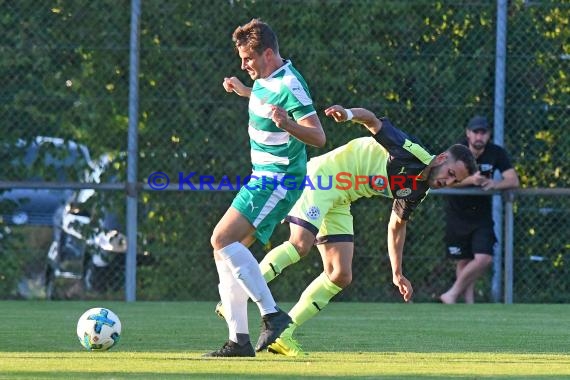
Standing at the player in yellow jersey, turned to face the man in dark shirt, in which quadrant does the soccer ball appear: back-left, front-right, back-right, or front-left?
back-left

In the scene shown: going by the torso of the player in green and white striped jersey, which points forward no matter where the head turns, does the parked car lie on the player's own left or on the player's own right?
on the player's own right

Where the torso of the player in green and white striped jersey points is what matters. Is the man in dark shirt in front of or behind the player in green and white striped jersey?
behind

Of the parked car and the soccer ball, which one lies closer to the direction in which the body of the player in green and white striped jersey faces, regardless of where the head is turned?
the soccer ball

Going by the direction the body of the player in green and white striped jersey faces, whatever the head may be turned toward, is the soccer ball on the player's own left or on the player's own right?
on the player's own right
